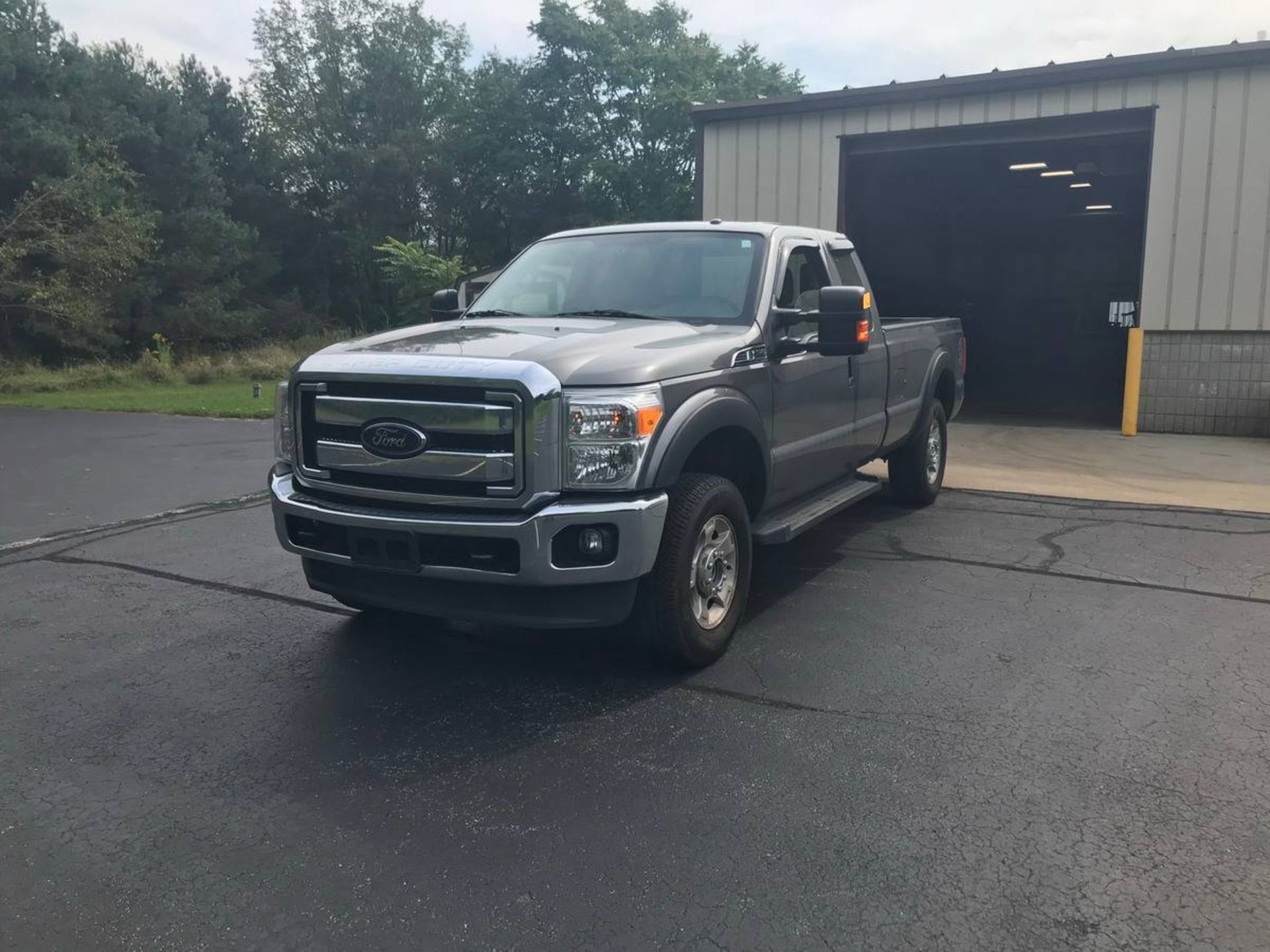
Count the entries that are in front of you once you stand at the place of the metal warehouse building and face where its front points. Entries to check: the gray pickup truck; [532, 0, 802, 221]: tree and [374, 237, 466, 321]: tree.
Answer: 1

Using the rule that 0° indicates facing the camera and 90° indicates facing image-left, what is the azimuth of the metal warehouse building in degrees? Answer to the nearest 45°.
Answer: approximately 0°

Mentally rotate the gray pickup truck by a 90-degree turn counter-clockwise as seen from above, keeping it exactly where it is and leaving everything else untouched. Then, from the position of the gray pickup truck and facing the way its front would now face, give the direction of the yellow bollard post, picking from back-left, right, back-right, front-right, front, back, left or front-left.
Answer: left

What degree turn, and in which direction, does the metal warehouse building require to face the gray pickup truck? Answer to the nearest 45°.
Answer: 0° — it already faces it

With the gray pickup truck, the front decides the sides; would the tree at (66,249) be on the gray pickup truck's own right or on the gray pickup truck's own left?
on the gray pickup truck's own right

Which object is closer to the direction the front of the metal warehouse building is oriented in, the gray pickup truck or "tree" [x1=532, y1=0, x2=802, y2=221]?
the gray pickup truck

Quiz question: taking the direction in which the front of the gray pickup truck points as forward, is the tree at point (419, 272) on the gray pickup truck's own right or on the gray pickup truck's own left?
on the gray pickup truck's own right

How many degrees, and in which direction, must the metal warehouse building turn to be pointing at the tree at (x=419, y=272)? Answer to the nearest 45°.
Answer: approximately 135° to its right

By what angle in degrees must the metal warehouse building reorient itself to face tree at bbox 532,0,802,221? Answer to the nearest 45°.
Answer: approximately 135° to its right

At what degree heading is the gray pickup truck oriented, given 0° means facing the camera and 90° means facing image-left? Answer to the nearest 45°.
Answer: approximately 45°

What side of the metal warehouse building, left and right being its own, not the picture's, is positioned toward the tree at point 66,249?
right
